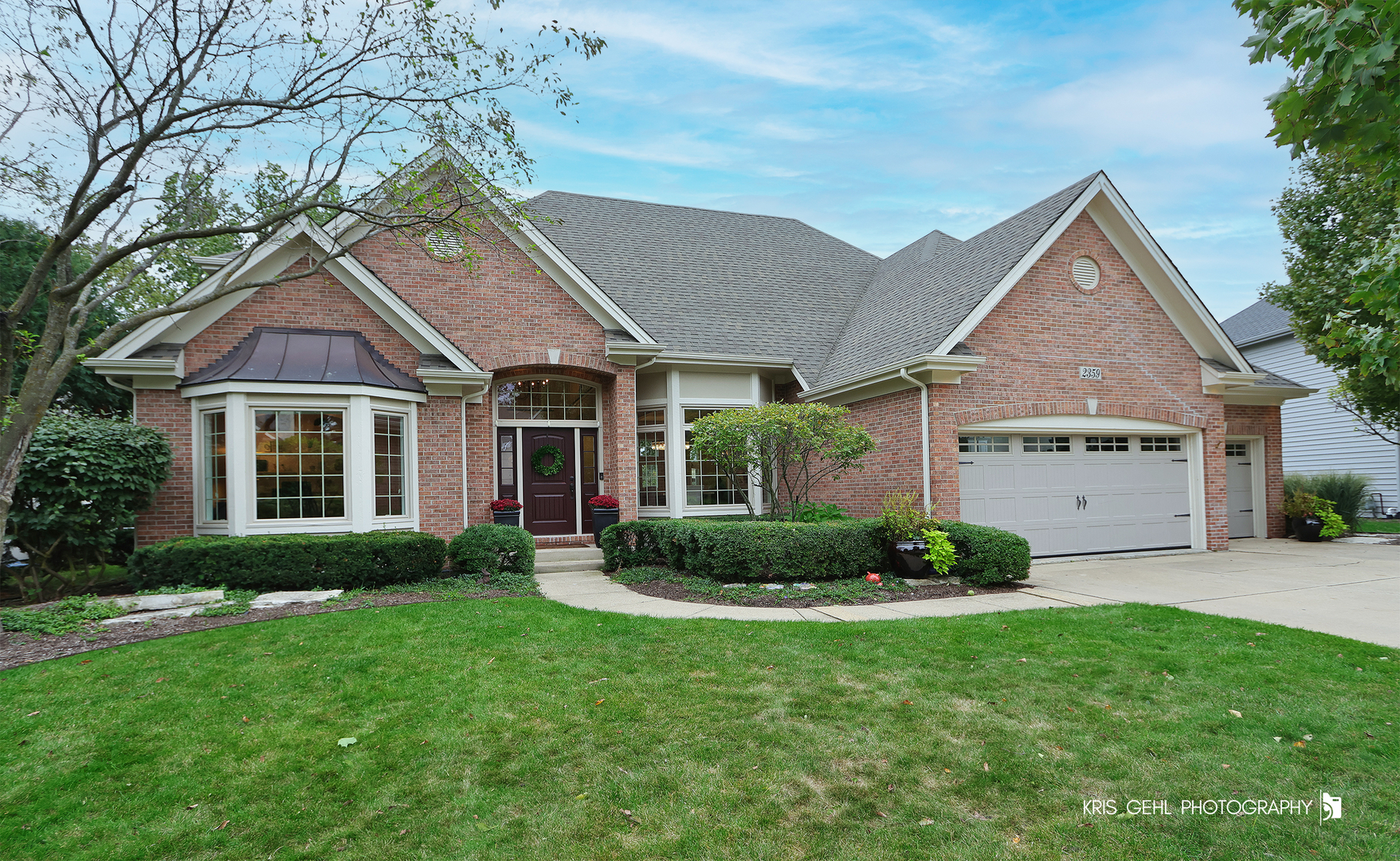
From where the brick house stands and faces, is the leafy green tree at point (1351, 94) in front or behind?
in front

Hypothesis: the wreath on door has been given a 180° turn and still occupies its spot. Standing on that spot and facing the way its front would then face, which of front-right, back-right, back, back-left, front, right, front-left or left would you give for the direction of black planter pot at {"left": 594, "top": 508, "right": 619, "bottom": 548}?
back-right

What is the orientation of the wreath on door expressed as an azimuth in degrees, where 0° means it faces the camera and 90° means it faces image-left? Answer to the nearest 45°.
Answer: approximately 0°

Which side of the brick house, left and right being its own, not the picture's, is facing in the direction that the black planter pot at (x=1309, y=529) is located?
left

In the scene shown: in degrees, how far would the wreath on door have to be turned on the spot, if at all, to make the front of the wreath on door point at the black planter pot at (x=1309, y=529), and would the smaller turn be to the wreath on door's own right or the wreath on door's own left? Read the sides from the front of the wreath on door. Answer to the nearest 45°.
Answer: approximately 90° to the wreath on door's own left

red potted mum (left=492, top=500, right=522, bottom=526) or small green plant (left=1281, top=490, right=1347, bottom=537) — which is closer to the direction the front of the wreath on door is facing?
the red potted mum

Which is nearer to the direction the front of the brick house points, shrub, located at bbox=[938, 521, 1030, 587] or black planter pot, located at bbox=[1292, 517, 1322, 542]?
the shrub

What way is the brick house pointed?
toward the camera
